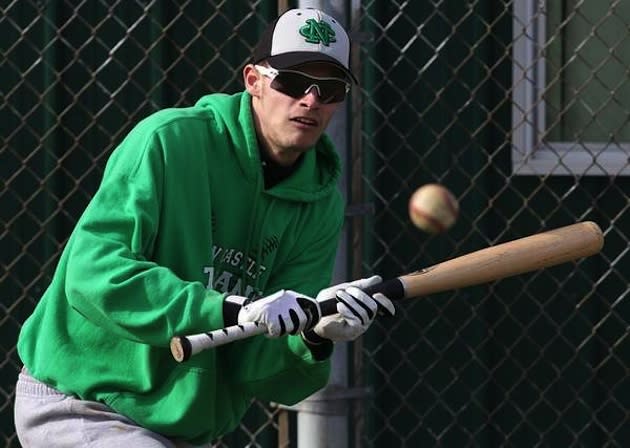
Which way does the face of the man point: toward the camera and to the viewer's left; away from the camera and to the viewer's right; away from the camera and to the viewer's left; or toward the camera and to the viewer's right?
toward the camera and to the viewer's right

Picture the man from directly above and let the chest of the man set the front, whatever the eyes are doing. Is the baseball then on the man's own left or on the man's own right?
on the man's own left

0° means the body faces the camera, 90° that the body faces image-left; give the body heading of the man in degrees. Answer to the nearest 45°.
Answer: approximately 315°
